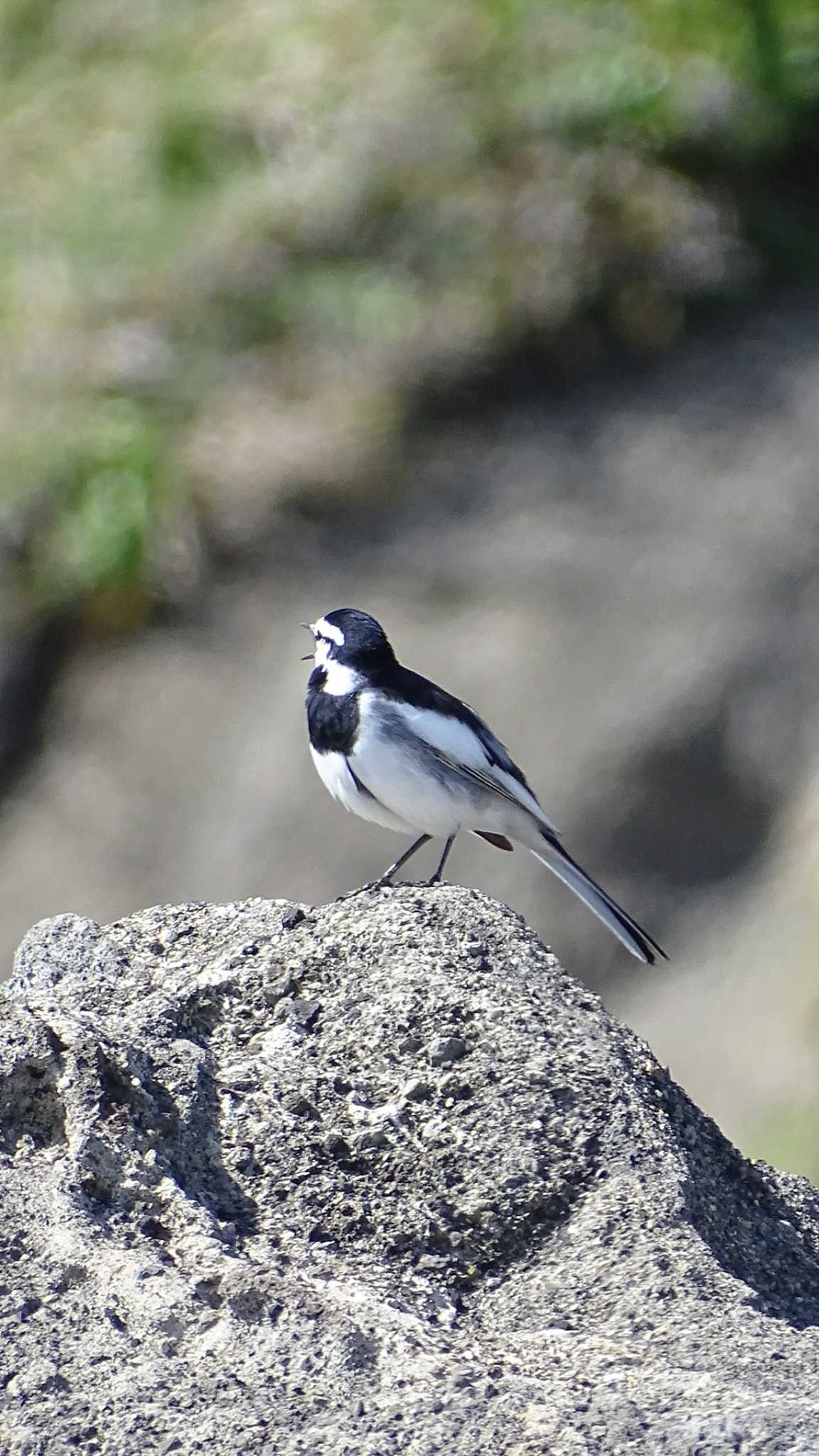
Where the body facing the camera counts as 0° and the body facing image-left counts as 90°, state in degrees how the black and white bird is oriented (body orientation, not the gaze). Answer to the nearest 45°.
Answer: approximately 90°
